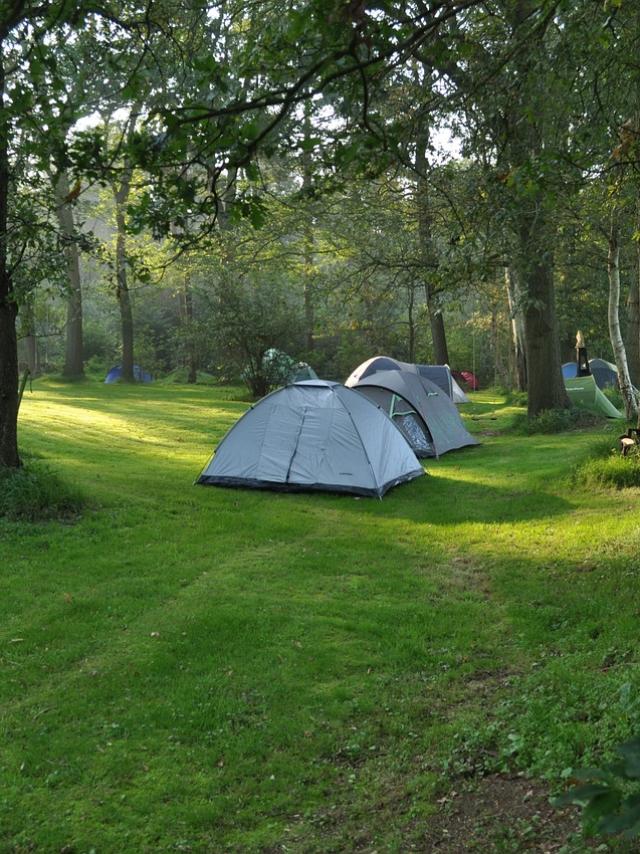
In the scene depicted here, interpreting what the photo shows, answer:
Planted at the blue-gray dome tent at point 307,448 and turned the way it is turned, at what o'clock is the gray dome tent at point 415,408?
The gray dome tent is roughly at 7 o'clock from the blue-gray dome tent.

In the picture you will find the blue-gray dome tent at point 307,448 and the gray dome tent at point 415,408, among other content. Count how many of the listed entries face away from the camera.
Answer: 0

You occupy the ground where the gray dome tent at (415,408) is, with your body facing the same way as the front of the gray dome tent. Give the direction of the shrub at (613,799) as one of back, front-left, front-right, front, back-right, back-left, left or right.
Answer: front-left

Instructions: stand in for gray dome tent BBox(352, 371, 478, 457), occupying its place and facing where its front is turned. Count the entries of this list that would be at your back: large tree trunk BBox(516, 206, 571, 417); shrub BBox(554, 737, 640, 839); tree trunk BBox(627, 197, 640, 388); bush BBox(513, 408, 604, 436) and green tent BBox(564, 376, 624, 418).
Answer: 4

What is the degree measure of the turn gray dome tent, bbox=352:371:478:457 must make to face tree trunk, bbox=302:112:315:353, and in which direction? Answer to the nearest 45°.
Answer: approximately 90° to its right

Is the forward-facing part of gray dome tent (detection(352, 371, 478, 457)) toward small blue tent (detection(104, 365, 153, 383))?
no

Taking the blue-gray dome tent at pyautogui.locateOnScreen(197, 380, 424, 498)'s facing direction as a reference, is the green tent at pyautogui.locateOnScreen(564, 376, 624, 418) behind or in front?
behind

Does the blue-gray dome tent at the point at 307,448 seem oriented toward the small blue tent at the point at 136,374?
no

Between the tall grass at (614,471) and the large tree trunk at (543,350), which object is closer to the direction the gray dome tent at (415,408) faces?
the tall grass

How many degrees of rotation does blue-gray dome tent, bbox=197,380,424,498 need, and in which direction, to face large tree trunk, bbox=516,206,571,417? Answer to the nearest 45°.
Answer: approximately 135° to its left

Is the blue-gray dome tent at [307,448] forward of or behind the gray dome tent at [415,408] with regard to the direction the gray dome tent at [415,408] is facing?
forward

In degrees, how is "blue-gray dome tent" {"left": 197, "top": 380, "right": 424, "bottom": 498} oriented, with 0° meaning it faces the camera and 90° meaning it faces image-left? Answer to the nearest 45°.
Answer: approximately 0°

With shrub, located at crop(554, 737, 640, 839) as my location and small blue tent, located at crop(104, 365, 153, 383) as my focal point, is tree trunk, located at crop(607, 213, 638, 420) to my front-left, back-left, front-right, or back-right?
front-right

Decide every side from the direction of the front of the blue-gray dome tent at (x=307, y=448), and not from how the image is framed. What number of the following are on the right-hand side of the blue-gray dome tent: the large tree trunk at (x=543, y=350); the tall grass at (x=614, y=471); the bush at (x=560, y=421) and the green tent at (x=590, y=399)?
0

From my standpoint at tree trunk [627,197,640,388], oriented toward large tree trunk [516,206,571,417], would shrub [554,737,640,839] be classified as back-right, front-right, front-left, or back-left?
front-left

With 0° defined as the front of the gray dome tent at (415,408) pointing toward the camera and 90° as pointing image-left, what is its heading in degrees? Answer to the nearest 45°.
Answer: approximately 45°

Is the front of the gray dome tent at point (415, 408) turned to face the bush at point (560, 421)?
no

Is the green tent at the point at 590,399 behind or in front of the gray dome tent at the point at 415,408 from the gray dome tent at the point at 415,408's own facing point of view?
behind

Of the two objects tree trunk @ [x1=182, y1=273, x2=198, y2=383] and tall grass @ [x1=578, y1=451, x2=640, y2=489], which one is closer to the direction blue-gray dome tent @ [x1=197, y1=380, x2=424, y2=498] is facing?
the tall grass
